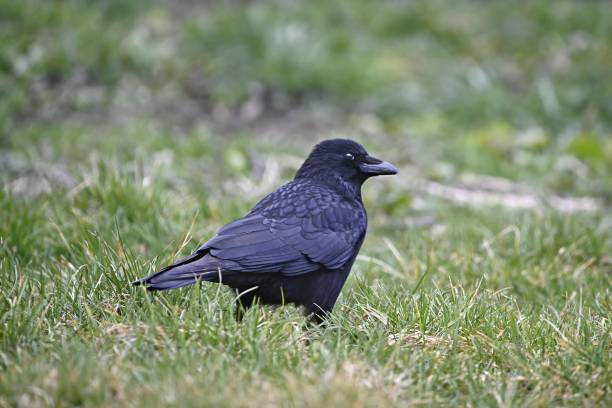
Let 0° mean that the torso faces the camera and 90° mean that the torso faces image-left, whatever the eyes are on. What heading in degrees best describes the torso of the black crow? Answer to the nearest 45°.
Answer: approximately 270°
